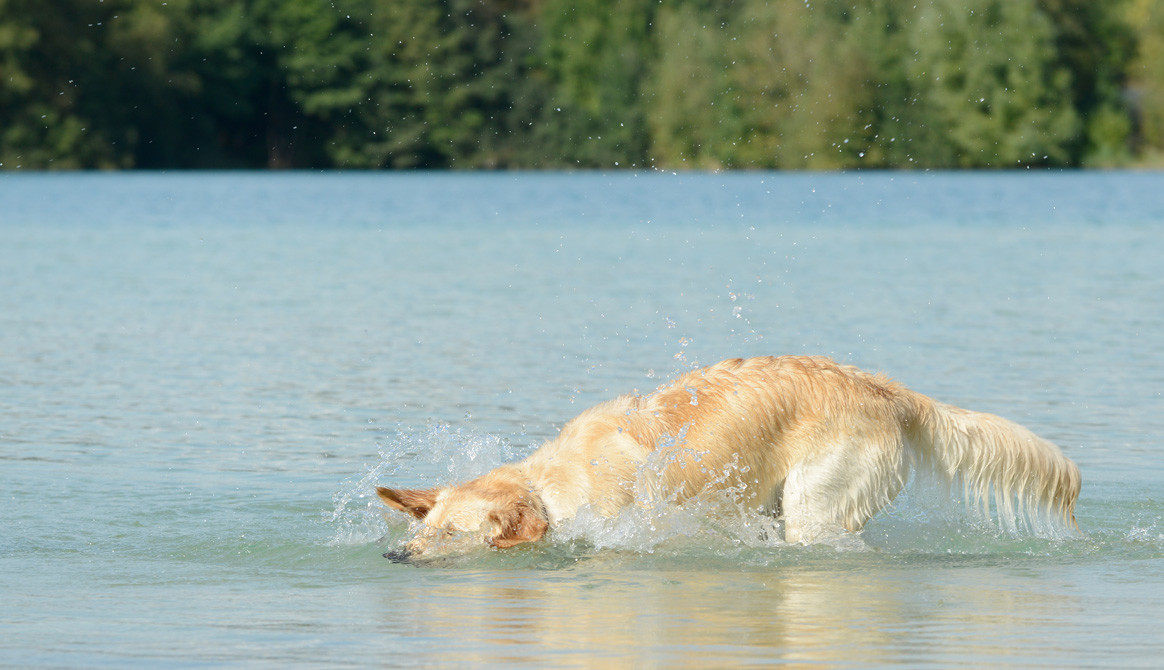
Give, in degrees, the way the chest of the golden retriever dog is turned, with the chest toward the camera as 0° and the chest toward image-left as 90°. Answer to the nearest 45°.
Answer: approximately 90°
